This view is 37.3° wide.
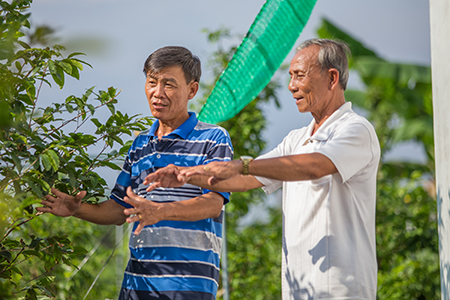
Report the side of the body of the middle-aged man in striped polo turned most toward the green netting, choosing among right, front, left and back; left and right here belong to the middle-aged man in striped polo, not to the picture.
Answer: back

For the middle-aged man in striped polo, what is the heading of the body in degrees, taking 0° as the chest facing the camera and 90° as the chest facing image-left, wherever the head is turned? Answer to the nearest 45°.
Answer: approximately 45°

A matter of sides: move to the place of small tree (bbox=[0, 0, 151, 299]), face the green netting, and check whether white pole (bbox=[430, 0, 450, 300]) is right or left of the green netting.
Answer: right

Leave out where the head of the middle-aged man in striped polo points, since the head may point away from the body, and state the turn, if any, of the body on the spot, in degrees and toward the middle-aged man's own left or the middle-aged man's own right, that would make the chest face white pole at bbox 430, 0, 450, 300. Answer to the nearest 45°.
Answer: approximately 135° to the middle-aged man's own left
